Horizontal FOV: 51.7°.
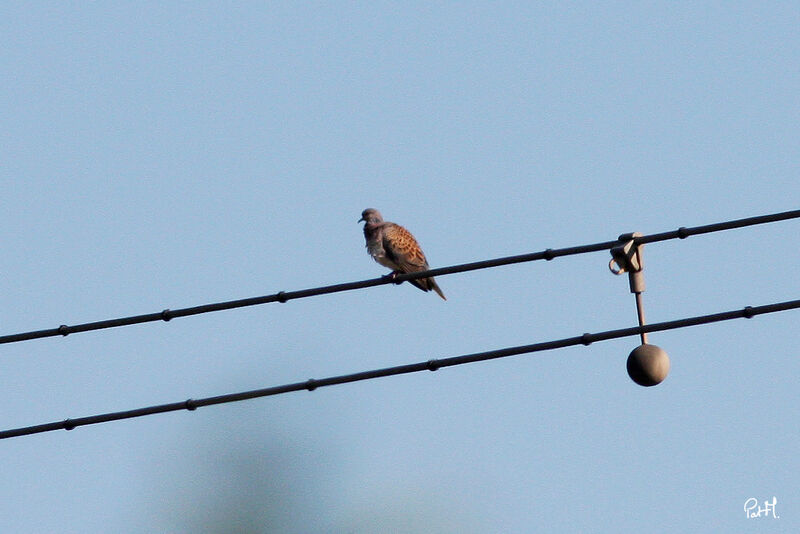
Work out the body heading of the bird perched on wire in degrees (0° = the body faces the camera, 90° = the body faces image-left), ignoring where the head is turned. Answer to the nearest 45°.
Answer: approximately 90°

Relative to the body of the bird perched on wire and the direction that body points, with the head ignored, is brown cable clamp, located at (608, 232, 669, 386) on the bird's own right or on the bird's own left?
on the bird's own left

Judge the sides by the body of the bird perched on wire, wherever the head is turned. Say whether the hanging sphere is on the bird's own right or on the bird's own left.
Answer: on the bird's own left
